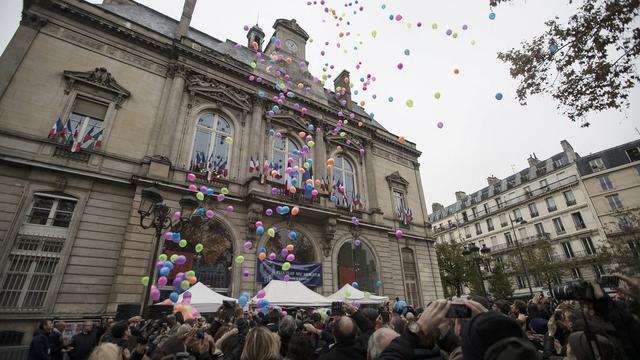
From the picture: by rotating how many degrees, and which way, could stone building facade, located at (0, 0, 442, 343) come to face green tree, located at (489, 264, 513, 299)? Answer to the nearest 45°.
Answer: approximately 45° to its left

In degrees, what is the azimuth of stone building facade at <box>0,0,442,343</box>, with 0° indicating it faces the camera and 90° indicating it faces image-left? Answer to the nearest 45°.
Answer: approximately 315°

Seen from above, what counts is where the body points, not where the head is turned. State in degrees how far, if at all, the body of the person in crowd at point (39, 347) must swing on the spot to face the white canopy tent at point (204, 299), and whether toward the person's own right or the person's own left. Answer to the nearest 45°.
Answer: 0° — they already face it

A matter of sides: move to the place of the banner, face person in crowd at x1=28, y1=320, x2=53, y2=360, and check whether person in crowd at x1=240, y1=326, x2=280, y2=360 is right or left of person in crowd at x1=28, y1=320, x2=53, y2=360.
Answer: left

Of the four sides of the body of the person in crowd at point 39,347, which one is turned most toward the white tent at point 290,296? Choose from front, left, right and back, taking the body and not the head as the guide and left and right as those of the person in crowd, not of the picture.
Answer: front

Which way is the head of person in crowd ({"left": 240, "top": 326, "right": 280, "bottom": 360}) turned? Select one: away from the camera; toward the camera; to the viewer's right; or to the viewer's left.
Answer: away from the camera
